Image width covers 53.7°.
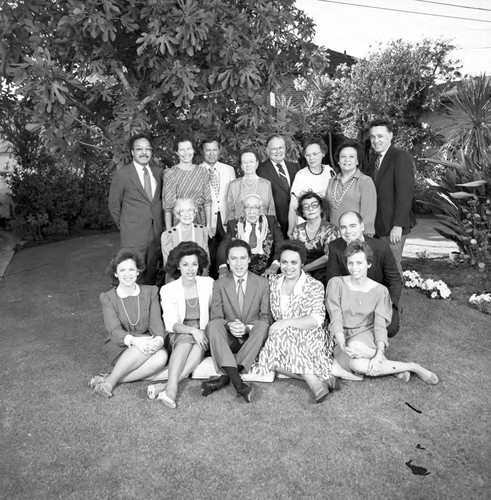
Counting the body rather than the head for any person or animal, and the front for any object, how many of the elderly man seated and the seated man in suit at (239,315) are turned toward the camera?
2

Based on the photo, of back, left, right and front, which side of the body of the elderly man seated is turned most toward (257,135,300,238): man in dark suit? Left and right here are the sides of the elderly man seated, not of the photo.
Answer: back

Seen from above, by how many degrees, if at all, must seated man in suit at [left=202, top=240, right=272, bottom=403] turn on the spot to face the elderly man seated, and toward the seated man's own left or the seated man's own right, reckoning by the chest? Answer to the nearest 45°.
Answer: approximately 180°

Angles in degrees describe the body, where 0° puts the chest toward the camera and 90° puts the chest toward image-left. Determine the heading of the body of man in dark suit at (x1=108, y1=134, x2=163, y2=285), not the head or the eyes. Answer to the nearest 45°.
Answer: approximately 315°

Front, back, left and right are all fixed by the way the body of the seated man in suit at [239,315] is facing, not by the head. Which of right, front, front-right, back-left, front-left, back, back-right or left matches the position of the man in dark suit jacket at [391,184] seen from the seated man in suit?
back-left

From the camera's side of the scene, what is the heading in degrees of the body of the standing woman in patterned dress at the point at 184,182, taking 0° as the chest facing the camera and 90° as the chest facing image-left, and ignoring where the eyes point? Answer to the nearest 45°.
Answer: approximately 0°

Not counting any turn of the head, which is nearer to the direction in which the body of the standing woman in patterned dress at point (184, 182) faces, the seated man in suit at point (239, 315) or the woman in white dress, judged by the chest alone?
the seated man in suit

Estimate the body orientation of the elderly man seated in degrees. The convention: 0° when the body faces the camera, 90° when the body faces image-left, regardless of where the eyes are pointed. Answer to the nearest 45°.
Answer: approximately 0°

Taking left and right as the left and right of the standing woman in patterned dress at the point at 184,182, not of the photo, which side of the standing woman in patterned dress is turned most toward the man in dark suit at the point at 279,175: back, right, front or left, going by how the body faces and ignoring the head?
left

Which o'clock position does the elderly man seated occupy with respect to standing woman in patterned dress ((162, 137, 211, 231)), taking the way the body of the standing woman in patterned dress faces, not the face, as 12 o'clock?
The elderly man seated is roughly at 10 o'clock from the standing woman in patterned dress.
